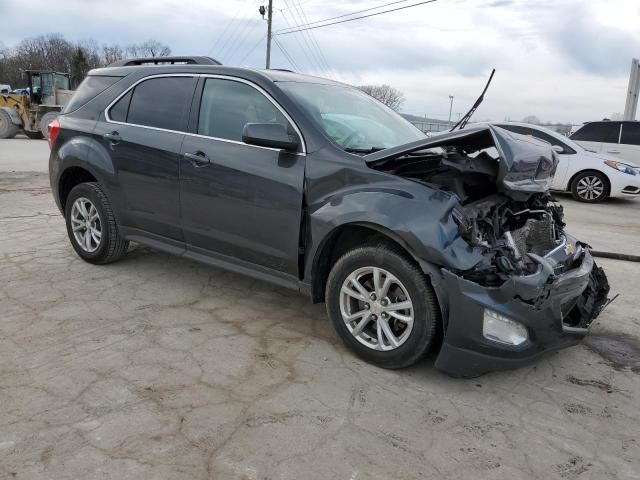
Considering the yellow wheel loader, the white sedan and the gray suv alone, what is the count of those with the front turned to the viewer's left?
1

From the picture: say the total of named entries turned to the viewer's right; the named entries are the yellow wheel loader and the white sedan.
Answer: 1

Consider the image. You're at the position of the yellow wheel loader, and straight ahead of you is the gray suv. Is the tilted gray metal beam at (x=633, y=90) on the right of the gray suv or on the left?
left

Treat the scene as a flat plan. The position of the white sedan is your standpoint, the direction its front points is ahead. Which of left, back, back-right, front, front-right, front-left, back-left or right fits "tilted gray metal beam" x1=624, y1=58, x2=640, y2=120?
left

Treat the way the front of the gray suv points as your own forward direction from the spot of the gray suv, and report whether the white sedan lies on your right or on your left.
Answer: on your left

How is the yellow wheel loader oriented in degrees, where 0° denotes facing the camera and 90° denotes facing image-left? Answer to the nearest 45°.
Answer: approximately 90°

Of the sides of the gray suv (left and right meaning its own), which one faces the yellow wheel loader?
back

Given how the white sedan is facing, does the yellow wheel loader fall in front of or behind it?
behind

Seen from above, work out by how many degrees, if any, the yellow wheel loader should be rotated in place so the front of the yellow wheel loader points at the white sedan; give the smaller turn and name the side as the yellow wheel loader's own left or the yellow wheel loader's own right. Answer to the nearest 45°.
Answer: approximately 135° to the yellow wheel loader's own left

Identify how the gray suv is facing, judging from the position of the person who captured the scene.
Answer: facing the viewer and to the right of the viewer

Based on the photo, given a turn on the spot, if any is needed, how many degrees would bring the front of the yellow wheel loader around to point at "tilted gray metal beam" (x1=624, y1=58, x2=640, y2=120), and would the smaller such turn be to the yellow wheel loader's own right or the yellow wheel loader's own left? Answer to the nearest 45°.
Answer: approximately 135° to the yellow wheel loader's own left

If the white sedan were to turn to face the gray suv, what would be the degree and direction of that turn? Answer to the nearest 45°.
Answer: approximately 90° to its right

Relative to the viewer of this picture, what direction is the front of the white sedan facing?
facing to the right of the viewer

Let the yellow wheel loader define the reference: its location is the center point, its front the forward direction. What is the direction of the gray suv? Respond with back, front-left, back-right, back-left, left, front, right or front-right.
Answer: left
